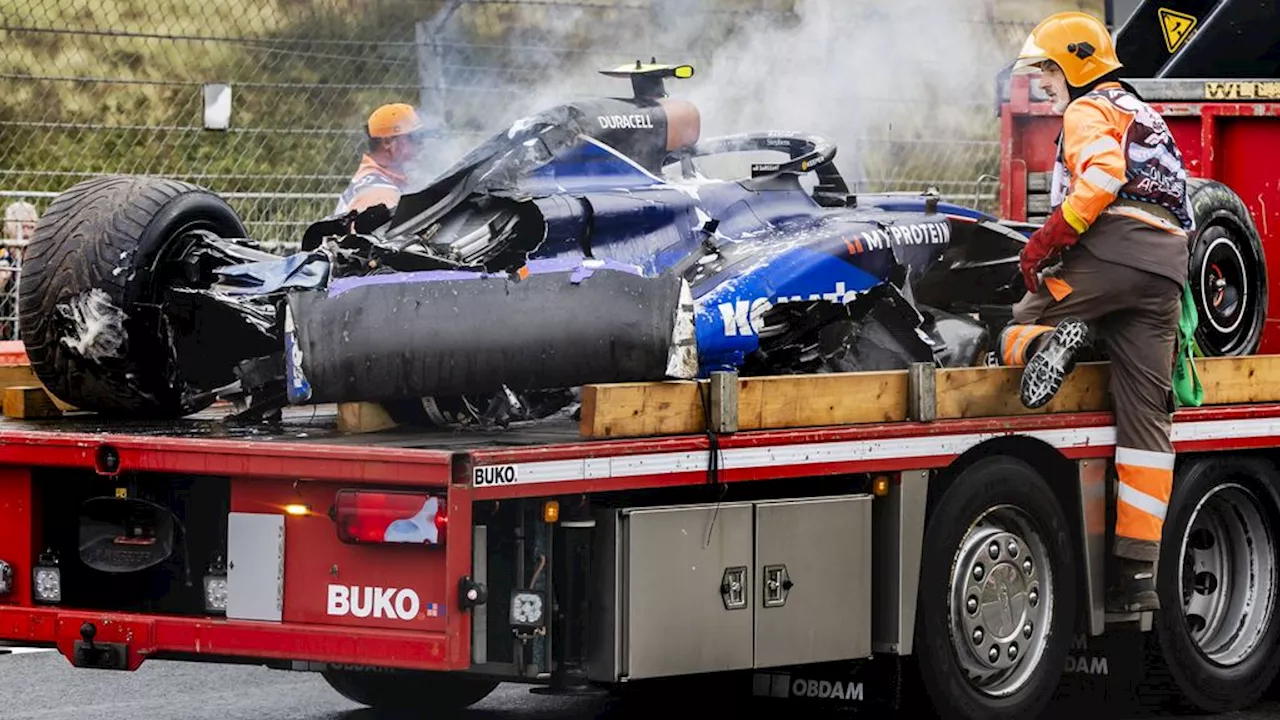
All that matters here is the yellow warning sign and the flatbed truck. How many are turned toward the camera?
1

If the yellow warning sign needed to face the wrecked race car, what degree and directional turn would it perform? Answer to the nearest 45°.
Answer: approximately 45° to its right

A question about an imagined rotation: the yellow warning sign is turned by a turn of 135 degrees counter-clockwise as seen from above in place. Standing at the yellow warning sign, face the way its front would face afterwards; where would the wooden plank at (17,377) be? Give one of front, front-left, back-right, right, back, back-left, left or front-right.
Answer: back

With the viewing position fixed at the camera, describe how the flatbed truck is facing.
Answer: facing away from the viewer and to the right of the viewer
